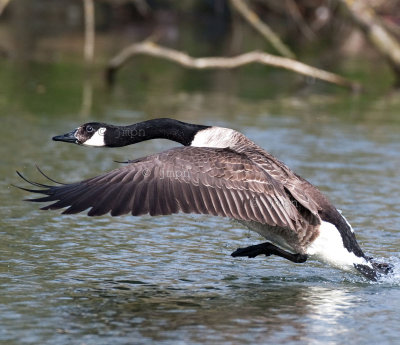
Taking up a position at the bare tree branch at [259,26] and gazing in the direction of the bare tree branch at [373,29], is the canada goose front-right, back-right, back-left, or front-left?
back-right

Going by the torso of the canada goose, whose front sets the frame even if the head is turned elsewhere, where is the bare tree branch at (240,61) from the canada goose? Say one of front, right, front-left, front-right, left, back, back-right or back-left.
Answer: right

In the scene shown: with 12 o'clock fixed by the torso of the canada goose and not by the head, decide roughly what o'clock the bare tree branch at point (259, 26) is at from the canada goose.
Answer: The bare tree branch is roughly at 3 o'clock from the canada goose.

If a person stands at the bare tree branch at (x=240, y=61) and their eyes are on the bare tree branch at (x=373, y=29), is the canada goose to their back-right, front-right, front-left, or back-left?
back-right

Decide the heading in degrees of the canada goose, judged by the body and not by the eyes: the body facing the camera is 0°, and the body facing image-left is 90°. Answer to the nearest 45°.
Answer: approximately 90°

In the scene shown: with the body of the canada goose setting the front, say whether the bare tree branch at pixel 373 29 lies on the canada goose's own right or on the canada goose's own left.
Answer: on the canada goose's own right
